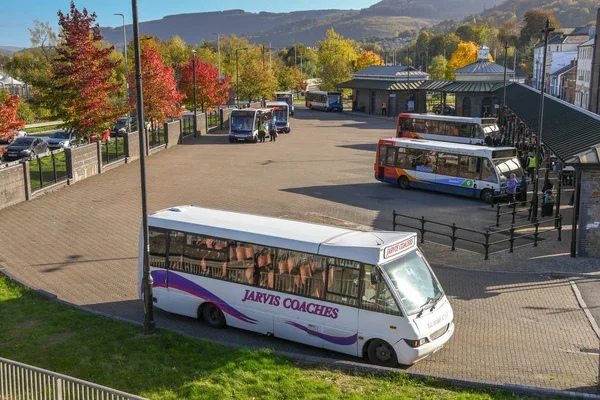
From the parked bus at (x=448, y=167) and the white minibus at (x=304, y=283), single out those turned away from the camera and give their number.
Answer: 0

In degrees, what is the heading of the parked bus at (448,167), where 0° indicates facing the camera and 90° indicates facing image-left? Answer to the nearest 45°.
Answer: approximately 315°

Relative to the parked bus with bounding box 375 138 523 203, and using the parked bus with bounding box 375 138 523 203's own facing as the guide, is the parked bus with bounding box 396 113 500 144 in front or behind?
behind

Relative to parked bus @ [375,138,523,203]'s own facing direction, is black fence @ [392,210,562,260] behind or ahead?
ahead

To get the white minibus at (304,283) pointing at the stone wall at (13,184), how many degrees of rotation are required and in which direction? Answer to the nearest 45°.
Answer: approximately 180°

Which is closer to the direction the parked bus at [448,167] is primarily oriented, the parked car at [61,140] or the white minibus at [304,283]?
the white minibus

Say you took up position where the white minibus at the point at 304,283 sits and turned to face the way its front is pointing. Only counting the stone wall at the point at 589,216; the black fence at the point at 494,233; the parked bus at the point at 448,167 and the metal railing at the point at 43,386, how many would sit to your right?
1

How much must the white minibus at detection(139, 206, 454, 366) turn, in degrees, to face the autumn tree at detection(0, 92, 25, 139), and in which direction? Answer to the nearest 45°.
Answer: approximately 180°

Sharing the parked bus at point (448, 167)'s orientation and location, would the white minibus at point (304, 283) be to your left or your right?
on your right

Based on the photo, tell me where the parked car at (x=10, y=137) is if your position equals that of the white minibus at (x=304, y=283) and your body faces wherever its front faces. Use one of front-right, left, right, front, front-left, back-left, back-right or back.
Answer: back

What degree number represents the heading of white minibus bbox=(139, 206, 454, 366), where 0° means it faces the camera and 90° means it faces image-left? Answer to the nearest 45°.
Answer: approximately 315°

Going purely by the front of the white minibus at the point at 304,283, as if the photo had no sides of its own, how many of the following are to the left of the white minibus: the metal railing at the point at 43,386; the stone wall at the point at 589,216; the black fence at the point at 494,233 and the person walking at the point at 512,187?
3

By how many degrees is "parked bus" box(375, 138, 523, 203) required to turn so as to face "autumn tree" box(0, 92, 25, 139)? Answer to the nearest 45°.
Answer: approximately 135° to its right

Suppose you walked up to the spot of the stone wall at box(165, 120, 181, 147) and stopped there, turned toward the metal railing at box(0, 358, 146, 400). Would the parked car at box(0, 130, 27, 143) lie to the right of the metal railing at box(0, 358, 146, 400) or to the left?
right

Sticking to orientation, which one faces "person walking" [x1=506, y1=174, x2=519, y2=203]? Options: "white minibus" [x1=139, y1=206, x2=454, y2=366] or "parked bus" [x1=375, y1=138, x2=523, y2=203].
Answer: the parked bus

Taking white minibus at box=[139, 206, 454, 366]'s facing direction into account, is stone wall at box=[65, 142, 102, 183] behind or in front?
behind

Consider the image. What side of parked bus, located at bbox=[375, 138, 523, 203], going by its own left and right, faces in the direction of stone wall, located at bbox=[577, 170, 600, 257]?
front
